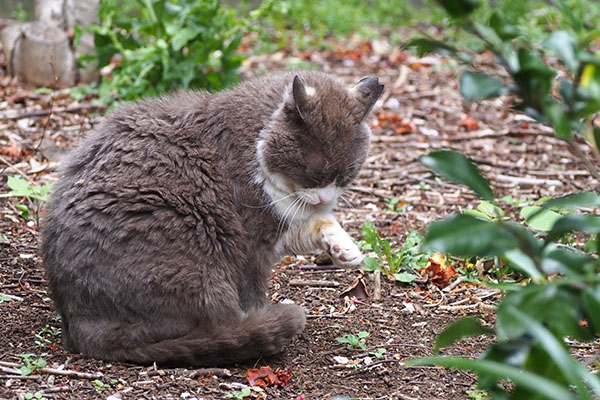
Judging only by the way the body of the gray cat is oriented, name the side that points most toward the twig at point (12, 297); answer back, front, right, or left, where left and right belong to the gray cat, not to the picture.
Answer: back

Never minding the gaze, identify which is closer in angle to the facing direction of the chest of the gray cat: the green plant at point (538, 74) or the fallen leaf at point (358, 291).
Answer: the fallen leaf

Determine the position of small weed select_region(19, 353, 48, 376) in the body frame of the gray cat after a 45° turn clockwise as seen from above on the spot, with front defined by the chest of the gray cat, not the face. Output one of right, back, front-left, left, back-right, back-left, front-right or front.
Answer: right

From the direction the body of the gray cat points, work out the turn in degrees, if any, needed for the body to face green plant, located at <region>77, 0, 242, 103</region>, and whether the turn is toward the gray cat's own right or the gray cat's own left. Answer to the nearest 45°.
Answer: approximately 90° to the gray cat's own left

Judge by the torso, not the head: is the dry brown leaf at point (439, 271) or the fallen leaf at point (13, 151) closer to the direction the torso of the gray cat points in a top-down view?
the dry brown leaf

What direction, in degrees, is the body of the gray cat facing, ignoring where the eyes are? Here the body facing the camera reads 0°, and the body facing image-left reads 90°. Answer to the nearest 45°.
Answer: approximately 270°
